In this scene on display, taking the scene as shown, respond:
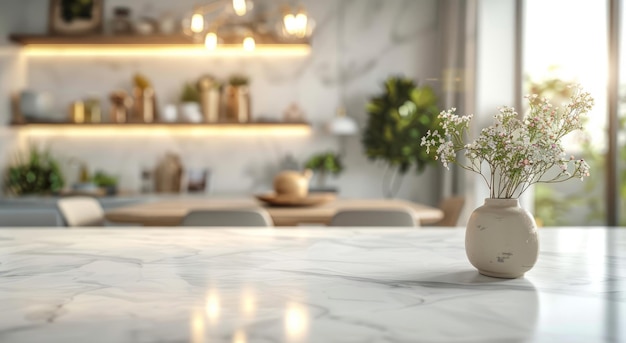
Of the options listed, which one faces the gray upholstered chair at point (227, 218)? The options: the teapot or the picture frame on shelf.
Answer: the picture frame on shelf

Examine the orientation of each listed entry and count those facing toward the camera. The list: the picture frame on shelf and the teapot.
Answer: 1

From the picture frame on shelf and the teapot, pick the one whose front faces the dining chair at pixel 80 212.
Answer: the picture frame on shelf

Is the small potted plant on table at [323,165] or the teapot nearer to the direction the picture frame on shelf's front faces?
the teapot

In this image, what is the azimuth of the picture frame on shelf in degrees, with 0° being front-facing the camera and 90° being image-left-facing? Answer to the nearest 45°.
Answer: approximately 0°

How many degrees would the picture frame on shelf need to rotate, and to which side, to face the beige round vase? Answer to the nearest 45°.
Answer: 0° — it already faces it

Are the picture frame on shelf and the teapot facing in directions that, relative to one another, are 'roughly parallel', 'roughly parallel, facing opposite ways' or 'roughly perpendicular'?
roughly perpendicular

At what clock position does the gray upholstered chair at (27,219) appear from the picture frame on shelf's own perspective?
The gray upholstered chair is roughly at 12 o'clock from the picture frame on shelf.
